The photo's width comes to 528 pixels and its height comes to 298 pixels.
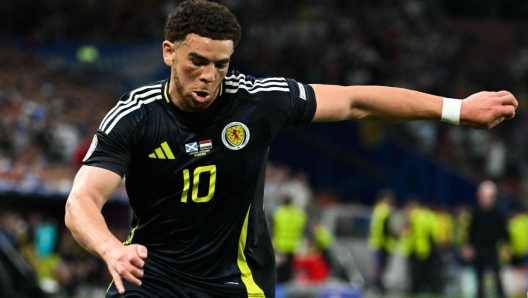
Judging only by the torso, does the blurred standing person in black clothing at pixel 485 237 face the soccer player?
yes

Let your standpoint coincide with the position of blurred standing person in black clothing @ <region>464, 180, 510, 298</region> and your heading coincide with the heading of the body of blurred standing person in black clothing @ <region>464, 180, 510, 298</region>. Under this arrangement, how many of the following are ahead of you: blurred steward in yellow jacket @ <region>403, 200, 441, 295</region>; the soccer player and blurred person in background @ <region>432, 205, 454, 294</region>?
1

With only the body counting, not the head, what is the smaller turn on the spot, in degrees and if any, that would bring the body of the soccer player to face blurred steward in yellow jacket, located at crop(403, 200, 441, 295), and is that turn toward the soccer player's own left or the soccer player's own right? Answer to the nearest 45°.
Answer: approximately 180°

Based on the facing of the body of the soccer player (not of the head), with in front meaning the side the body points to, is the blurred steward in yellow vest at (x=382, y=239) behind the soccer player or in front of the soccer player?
behind

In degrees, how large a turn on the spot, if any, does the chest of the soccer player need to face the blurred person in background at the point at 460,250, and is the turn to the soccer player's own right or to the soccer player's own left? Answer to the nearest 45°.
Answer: approximately 180°

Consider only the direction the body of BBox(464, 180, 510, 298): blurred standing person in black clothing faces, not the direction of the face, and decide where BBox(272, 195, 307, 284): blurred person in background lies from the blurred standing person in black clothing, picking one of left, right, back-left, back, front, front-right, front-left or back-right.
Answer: right

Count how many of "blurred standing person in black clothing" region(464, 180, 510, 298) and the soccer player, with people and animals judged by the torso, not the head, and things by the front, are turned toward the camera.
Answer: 2

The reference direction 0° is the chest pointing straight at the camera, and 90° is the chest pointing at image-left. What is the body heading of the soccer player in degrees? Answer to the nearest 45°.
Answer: approximately 0°
